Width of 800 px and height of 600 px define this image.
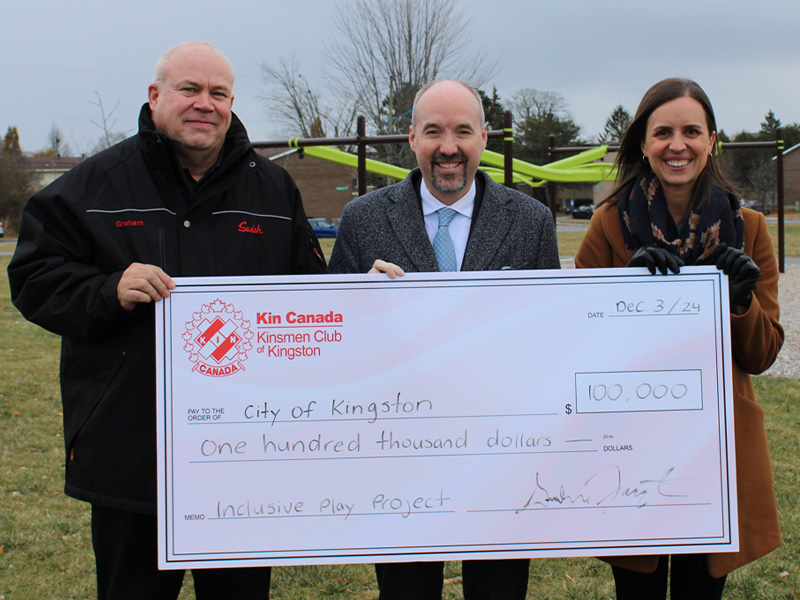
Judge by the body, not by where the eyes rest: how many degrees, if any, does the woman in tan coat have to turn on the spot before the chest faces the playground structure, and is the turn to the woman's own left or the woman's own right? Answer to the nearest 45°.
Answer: approximately 180°

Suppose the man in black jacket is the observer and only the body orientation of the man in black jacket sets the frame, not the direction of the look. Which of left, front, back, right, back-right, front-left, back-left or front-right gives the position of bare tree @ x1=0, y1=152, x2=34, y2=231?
back

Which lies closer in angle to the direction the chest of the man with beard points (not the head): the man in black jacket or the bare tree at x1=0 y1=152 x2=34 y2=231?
the man in black jacket

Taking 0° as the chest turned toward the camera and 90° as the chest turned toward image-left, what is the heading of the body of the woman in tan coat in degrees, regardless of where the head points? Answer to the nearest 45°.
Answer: approximately 0°

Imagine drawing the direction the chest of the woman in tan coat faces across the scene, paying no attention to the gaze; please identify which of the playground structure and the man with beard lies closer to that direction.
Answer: the man with beard

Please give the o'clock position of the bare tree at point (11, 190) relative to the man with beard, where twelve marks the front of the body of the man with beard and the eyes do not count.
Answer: The bare tree is roughly at 5 o'clock from the man with beard.

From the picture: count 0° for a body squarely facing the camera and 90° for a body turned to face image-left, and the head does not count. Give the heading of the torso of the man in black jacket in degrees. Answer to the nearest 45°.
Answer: approximately 0°

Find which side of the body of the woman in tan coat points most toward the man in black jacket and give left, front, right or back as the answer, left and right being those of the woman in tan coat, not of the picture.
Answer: right

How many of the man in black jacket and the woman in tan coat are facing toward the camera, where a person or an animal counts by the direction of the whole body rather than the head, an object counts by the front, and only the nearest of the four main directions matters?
2

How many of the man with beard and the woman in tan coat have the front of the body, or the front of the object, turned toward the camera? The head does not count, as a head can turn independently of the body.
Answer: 2
